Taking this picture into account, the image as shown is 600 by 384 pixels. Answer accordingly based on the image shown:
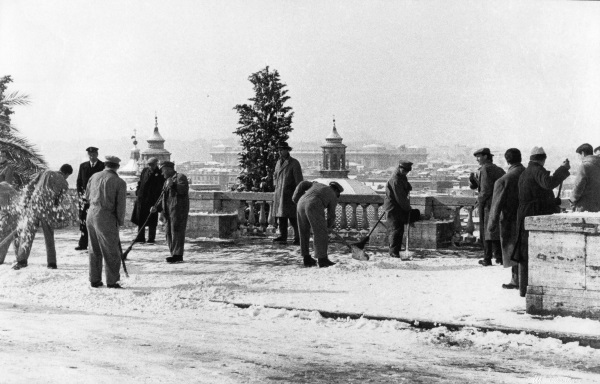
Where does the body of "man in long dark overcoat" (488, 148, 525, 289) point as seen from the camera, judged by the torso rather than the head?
to the viewer's left

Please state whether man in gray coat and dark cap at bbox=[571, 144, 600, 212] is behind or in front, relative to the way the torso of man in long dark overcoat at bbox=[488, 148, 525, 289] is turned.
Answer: behind

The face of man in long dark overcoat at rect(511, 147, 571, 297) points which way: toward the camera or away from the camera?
away from the camera

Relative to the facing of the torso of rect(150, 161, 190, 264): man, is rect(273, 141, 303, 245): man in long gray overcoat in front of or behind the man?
behind

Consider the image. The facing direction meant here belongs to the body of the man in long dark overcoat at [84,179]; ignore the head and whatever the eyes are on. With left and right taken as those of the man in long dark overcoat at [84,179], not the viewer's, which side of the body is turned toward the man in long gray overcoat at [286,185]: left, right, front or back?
left

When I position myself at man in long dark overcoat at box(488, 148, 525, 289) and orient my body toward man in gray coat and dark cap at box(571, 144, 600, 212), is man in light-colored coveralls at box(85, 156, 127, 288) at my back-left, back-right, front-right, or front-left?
back-left

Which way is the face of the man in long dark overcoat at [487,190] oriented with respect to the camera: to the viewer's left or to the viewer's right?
to the viewer's left

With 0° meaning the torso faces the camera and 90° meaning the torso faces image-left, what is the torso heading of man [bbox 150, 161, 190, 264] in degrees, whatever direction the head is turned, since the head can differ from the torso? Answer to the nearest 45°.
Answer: approximately 90°

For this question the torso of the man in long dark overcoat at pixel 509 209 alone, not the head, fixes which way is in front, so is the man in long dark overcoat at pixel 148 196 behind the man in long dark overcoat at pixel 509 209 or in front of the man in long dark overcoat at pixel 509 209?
in front
